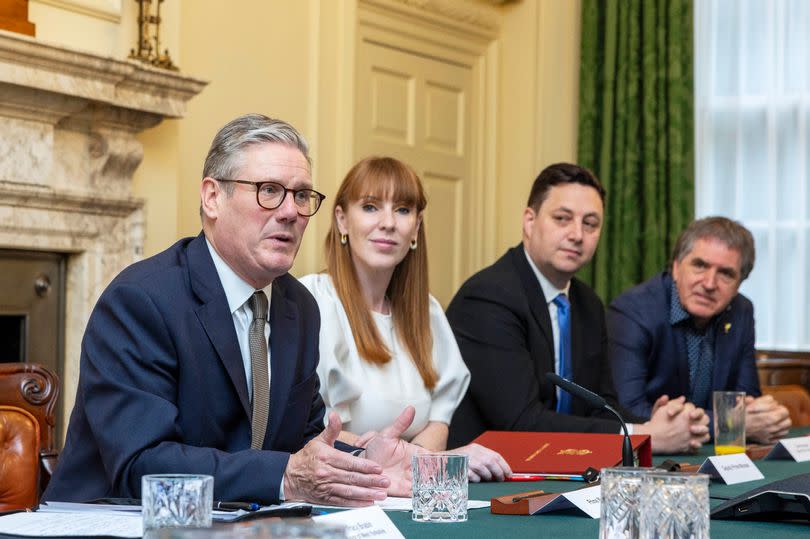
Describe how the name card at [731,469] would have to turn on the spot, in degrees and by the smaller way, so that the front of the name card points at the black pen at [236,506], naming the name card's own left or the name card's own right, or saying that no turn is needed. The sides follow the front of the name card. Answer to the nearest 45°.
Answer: approximately 90° to the name card's own right

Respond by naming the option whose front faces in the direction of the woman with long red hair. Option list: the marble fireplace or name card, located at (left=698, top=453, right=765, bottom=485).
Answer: the marble fireplace

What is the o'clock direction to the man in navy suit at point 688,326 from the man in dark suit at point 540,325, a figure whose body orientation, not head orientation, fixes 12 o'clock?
The man in navy suit is roughly at 9 o'clock from the man in dark suit.

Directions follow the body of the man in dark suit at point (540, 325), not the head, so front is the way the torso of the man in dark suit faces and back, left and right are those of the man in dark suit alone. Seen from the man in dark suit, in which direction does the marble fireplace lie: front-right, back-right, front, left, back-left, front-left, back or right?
back-right

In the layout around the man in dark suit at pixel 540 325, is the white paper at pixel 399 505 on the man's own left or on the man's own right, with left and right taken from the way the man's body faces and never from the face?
on the man's own right

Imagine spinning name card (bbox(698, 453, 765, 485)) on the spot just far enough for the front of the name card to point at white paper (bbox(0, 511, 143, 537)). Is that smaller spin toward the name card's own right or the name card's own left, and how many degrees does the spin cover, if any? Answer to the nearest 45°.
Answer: approximately 90° to the name card's own right

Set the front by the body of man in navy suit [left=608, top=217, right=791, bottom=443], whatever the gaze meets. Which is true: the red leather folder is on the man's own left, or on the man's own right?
on the man's own right

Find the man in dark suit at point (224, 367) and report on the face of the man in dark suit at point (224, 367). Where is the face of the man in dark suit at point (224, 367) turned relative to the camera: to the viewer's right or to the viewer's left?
to the viewer's right

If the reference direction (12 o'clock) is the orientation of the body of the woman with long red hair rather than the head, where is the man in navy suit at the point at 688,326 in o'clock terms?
The man in navy suit is roughly at 8 o'clock from the woman with long red hair.

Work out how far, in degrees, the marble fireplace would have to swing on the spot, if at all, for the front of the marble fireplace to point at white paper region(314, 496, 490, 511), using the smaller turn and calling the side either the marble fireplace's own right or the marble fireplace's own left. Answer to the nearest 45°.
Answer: approximately 45° to the marble fireplace's own right
